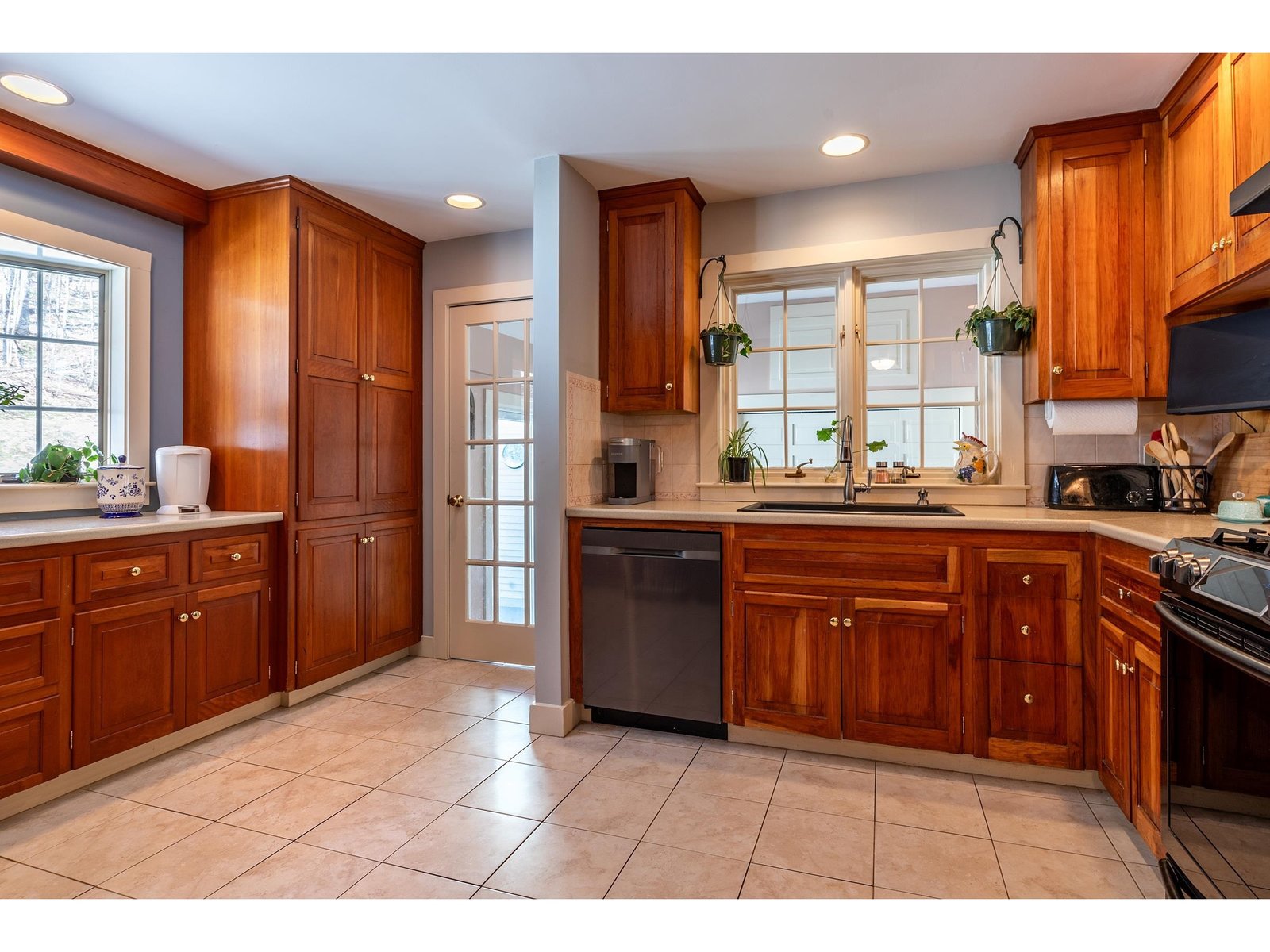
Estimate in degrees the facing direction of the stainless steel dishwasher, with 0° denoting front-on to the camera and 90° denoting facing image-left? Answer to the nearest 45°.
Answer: approximately 0°

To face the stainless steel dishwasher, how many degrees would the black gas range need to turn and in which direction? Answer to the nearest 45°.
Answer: approximately 45° to its right

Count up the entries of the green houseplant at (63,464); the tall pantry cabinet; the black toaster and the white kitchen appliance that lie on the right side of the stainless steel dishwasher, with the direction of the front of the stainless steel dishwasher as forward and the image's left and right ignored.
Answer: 3

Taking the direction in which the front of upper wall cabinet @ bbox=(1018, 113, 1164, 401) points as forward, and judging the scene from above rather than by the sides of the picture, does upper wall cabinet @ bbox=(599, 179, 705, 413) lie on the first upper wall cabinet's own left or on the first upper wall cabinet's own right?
on the first upper wall cabinet's own right

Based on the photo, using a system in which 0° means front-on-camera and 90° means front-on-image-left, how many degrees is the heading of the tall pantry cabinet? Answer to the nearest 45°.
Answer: approximately 315°

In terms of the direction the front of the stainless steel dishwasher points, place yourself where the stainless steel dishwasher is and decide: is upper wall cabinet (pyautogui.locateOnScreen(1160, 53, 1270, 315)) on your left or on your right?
on your left

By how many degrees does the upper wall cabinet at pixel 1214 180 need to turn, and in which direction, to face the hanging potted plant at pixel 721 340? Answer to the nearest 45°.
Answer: approximately 45° to its right

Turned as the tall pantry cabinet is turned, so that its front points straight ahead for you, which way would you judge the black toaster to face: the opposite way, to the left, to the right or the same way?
to the right

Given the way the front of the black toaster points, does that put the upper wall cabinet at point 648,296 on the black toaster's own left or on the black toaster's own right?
on the black toaster's own right

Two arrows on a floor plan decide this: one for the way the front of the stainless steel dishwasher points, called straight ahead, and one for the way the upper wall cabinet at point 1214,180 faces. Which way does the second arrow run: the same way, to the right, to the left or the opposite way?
to the right
